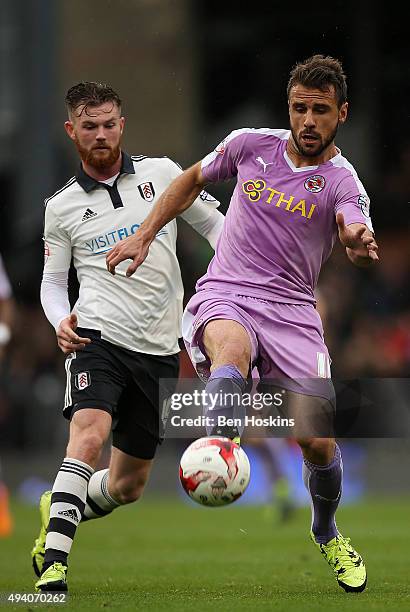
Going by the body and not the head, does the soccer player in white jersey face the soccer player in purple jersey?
no

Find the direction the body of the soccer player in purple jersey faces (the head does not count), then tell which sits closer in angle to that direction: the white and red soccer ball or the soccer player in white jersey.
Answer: the white and red soccer ball

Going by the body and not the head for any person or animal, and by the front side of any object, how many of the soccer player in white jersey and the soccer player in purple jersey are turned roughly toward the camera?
2

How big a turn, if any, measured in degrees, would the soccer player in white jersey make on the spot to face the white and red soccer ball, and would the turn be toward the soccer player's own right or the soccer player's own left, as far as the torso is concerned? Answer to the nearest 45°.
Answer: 0° — they already face it

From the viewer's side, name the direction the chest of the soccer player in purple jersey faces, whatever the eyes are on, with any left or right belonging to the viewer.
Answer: facing the viewer

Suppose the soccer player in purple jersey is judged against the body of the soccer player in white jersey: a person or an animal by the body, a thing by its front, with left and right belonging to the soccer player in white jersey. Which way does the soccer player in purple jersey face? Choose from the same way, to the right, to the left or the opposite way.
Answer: the same way

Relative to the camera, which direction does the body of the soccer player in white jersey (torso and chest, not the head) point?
toward the camera

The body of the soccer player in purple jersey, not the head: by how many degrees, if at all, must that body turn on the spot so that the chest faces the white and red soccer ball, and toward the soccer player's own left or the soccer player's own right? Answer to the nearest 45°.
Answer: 0° — they already face it

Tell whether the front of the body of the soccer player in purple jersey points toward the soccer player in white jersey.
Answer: no

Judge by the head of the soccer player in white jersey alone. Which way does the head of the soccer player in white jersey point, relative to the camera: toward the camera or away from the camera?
toward the camera

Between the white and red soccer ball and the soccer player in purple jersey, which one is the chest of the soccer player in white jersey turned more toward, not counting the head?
the white and red soccer ball

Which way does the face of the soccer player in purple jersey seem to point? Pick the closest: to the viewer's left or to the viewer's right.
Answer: to the viewer's left
